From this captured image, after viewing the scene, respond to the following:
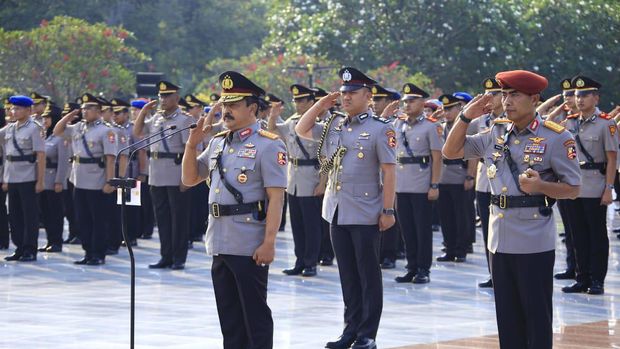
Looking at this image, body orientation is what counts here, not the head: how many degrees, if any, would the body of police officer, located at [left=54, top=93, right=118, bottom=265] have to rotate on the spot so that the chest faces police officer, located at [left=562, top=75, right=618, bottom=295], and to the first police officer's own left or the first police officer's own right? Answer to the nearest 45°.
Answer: approximately 90° to the first police officer's own left

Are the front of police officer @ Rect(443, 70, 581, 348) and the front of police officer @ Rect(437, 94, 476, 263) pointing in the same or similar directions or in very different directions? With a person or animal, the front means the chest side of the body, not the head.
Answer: same or similar directions

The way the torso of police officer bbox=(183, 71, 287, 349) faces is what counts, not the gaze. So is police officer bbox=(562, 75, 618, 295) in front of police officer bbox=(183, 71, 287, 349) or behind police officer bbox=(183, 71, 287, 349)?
behind

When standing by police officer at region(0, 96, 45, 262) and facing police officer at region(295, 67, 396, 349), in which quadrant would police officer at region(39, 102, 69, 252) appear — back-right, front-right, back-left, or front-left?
back-left

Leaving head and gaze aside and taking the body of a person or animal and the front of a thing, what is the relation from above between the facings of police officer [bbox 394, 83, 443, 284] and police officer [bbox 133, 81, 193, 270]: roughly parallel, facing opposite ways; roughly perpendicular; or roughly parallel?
roughly parallel

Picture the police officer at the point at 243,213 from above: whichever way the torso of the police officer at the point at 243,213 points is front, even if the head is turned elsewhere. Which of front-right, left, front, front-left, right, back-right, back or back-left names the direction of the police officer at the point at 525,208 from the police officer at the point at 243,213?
back-left

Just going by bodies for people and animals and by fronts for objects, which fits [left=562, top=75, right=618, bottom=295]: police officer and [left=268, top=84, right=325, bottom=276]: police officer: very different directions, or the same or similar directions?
same or similar directions

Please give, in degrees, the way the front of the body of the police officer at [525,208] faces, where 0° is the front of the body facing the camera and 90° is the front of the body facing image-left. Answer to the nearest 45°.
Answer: approximately 45°

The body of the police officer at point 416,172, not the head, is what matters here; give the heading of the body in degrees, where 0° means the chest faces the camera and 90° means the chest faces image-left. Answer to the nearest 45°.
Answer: approximately 45°

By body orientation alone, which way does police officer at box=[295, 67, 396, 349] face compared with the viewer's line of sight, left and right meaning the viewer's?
facing the viewer and to the left of the viewer

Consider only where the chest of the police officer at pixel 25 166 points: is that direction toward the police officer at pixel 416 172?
no

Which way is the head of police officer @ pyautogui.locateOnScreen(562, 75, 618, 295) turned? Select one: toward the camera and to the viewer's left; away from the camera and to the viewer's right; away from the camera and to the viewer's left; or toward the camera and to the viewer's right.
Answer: toward the camera and to the viewer's left

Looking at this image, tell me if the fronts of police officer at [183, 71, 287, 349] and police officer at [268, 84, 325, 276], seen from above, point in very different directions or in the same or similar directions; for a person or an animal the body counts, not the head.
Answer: same or similar directions

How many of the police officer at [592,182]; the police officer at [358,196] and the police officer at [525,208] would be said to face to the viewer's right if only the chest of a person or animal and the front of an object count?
0

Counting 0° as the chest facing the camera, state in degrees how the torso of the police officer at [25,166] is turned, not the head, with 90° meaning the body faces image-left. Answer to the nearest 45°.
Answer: approximately 45°
